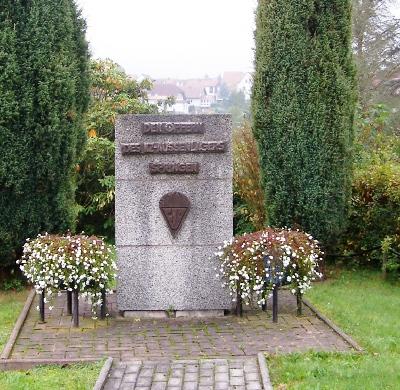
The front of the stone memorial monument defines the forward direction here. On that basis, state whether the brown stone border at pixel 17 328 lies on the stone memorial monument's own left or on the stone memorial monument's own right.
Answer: on the stone memorial monument's own right

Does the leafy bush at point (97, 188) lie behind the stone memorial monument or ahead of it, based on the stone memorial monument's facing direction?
behind

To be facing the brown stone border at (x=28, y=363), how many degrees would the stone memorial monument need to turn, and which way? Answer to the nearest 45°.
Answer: approximately 45° to its right

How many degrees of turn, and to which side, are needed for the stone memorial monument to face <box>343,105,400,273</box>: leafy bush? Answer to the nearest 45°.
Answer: approximately 135° to its left

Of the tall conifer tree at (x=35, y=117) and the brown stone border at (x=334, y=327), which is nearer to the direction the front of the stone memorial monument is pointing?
the brown stone border

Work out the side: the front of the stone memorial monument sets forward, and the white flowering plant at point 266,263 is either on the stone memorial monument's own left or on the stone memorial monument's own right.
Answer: on the stone memorial monument's own left

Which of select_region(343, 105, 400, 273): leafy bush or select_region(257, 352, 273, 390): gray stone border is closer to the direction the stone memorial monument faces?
the gray stone border

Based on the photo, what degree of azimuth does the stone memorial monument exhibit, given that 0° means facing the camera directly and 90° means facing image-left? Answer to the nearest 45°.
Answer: approximately 0°

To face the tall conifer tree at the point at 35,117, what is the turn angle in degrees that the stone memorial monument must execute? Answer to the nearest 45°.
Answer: approximately 135° to its right

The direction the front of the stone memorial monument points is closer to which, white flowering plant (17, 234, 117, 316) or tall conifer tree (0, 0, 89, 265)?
the white flowering plant

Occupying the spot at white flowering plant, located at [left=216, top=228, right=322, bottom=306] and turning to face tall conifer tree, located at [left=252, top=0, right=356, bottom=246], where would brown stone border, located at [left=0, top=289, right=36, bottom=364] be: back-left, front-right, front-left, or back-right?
back-left

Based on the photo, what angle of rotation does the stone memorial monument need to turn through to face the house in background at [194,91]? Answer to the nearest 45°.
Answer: approximately 180°
